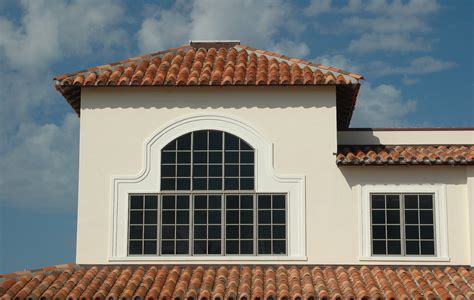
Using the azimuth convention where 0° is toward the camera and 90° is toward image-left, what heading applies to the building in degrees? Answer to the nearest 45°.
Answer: approximately 0°
